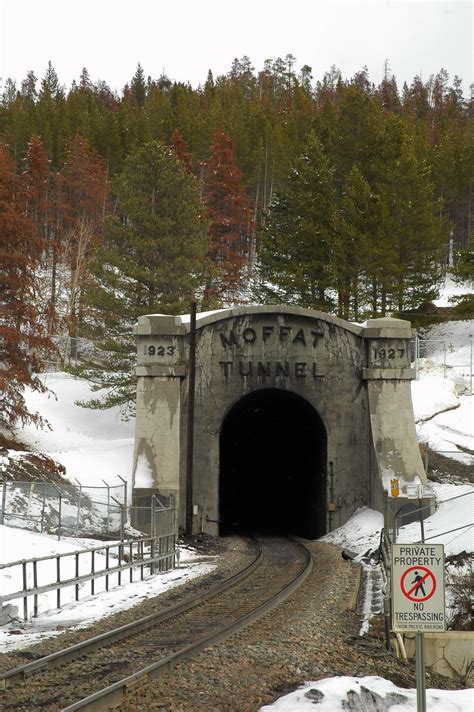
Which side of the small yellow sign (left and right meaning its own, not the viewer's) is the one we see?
front

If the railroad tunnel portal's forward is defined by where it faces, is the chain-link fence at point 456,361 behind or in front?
behind

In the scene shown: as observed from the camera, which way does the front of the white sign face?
facing the viewer

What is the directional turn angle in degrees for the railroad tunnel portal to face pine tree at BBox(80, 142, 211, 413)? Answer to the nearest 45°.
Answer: approximately 135° to its right

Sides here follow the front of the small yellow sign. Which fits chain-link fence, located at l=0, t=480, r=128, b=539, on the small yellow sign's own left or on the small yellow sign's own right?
on the small yellow sign's own right

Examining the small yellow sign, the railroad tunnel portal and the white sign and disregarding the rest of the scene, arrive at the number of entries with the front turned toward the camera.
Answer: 3

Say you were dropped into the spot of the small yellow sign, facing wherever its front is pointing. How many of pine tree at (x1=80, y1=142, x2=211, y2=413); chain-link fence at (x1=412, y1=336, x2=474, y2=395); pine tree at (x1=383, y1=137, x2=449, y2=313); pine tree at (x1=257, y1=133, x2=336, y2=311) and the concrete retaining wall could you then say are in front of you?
1

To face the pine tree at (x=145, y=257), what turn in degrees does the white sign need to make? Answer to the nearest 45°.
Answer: approximately 180°

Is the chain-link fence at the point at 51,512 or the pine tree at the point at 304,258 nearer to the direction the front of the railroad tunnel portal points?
the chain-link fence

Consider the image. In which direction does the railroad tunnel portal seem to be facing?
toward the camera

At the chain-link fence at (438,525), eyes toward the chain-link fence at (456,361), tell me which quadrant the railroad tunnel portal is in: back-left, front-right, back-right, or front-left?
front-left

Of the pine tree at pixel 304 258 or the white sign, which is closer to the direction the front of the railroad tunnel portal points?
the white sign

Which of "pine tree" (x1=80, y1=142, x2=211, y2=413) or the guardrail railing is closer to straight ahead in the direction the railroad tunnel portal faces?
the guardrail railing

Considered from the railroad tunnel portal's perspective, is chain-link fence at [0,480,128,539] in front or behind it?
in front

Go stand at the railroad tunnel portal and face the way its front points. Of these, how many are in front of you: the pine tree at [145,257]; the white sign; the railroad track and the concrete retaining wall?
3

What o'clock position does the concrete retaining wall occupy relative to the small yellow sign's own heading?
The concrete retaining wall is roughly at 12 o'clock from the small yellow sign.

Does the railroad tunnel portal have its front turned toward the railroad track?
yes

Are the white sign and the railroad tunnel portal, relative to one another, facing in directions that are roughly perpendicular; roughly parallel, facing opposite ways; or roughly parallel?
roughly parallel
